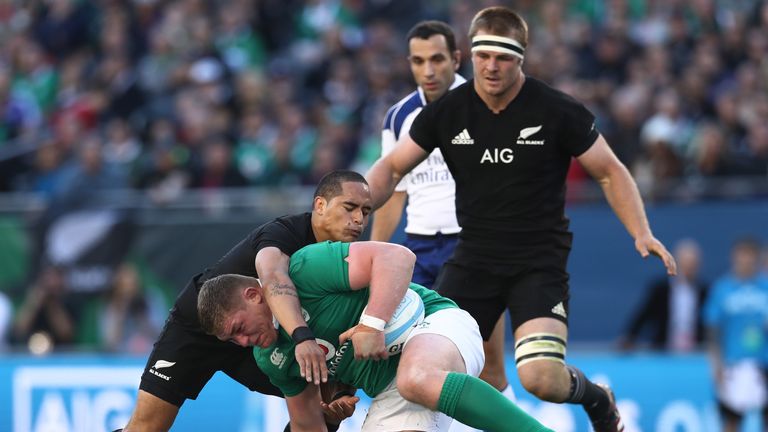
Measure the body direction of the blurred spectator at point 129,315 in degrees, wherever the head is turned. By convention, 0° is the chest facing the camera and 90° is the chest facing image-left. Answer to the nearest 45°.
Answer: approximately 0°

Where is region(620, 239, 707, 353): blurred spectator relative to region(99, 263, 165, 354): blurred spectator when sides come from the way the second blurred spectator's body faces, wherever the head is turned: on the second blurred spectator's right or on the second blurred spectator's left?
on the second blurred spectator's left

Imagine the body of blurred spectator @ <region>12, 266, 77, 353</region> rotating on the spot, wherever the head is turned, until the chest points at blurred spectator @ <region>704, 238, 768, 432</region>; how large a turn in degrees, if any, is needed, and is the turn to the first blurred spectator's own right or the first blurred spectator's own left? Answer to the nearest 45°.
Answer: approximately 45° to the first blurred spectator's own left

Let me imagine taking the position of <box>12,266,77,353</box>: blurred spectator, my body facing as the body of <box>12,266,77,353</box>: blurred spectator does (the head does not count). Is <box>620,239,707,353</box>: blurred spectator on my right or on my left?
on my left

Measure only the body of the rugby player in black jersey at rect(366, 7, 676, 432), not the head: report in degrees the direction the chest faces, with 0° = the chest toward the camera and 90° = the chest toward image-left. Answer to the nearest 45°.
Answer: approximately 0°

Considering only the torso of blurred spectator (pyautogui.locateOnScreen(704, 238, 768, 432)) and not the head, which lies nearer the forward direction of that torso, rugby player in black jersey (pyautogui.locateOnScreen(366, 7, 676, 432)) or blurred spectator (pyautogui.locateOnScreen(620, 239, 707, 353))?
the rugby player in black jersey

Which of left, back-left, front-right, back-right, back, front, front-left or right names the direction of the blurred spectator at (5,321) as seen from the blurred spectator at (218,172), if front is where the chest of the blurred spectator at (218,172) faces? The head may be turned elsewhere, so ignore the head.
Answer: right

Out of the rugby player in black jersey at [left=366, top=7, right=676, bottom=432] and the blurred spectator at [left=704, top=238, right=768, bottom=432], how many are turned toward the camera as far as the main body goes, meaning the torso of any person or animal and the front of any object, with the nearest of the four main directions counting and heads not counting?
2
